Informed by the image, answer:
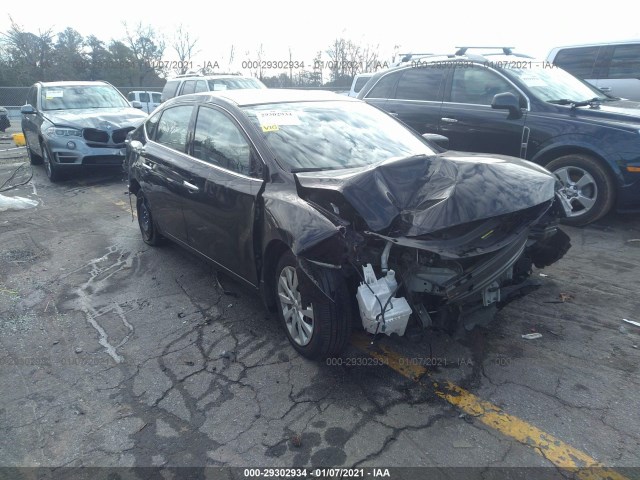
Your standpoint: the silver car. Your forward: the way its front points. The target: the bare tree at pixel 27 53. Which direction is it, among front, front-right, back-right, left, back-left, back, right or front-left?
back-left

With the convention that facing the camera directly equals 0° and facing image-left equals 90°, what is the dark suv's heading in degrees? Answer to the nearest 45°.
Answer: approximately 315°

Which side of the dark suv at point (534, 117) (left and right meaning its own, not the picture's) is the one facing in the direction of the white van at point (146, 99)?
back

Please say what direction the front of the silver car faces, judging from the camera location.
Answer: facing the viewer and to the right of the viewer

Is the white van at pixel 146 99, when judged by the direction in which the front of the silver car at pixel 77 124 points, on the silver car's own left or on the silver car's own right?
on the silver car's own left

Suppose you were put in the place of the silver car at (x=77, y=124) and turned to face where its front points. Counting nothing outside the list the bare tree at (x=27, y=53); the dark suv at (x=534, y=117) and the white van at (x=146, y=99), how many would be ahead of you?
1

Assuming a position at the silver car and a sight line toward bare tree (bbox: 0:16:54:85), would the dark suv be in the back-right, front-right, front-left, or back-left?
back-right

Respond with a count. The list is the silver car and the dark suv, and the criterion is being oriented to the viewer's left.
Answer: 0

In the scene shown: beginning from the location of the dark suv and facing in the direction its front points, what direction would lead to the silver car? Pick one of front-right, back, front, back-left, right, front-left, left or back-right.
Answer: back-right

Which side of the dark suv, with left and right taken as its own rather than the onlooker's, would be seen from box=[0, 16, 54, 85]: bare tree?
back
